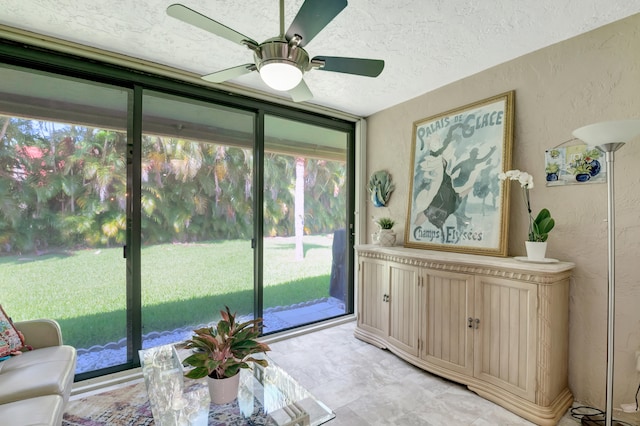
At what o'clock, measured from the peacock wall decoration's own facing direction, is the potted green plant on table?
The potted green plant on table is roughly at 11 o'clock from the peacock wall decoration.

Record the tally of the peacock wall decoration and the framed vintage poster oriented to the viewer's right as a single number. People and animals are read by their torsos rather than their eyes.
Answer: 0

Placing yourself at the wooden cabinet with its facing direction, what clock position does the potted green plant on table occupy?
The potted green plant on table is roughly at 12 o'clock from the wooden cabinet.

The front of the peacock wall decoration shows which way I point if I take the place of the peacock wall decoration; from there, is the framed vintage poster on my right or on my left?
on my left

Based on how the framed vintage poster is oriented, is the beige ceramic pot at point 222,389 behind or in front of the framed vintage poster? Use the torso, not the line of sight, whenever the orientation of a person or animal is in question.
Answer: in front

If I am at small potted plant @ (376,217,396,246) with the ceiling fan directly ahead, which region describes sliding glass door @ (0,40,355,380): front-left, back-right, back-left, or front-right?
front-right

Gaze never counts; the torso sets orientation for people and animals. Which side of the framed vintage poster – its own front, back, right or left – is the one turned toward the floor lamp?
left

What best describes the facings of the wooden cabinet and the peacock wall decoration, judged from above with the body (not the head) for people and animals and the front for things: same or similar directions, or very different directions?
same or similar directions

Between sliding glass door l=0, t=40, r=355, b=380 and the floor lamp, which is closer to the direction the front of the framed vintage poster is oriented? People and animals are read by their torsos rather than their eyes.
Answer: the sliding glass door

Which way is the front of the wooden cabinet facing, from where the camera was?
facing the viewer and to the left of the viewer

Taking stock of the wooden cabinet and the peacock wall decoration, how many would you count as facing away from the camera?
0

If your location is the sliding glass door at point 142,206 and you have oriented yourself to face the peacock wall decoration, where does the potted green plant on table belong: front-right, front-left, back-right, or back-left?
front-right

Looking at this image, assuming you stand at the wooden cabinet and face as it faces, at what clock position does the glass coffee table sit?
The glass coffee table is roughly at 12 o'clock from the wooden cabinet.
